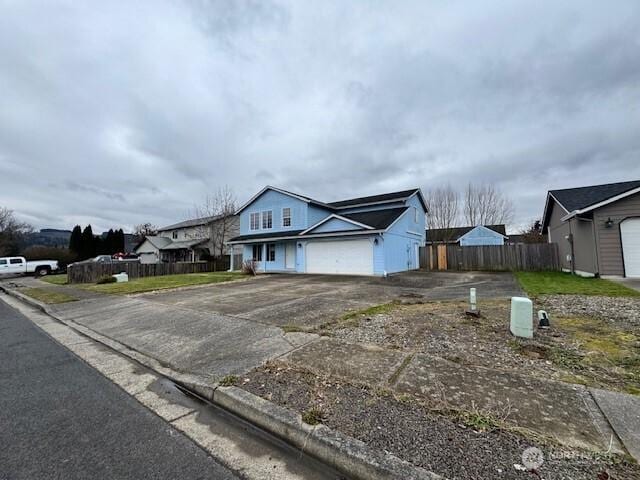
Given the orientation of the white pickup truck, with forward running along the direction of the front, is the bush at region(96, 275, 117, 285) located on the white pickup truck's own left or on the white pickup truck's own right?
on the white pickup truck's own left

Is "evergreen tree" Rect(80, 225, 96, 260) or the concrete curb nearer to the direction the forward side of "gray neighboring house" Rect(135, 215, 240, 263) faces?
the concrete curb

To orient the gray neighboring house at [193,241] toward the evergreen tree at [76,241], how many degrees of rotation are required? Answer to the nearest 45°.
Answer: approximately 90° to its right

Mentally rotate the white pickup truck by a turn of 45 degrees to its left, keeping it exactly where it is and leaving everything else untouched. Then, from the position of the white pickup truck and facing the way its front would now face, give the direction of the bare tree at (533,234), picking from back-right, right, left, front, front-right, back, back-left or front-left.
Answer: left

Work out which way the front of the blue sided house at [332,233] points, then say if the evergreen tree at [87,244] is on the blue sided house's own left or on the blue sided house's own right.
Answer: on the blue sided house's own right

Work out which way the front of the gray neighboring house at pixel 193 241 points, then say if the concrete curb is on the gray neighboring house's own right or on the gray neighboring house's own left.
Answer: on the gray neighboring house's own left

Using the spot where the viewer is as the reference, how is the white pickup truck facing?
facing to the left of the viewer

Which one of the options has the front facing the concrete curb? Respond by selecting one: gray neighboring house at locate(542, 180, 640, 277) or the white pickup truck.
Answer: the gray neighboring house

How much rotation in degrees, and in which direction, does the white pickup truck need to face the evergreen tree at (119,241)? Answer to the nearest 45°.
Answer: approximately 135° to its right

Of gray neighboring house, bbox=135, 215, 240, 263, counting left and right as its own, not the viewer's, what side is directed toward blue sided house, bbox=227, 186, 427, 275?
left

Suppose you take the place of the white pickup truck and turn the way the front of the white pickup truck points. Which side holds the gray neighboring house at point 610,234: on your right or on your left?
on your left

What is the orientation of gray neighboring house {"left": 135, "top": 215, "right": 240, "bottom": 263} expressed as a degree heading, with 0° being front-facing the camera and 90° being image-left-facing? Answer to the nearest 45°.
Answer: approximately 45°

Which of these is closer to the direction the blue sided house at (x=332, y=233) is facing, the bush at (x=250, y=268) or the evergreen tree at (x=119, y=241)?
the bush
